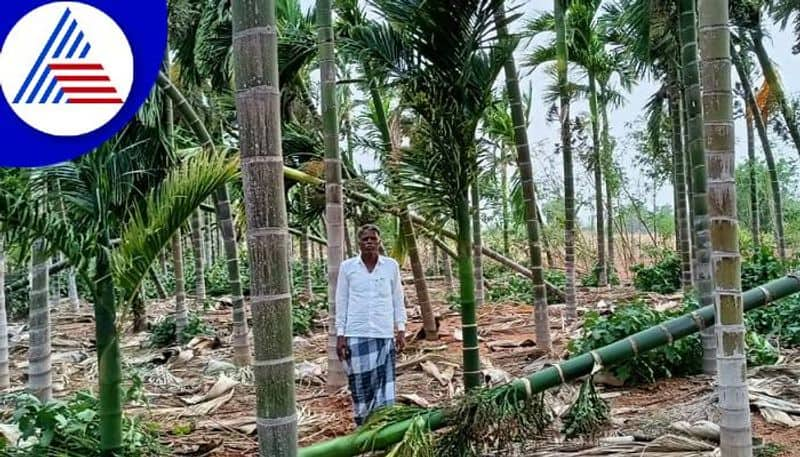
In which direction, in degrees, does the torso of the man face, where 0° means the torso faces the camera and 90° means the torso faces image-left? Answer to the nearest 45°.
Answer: approximately 0°

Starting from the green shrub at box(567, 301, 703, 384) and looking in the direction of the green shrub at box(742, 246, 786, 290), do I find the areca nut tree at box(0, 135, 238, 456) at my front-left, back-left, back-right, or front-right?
back-left

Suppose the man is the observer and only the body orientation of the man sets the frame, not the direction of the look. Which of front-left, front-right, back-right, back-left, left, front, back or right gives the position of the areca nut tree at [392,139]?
back

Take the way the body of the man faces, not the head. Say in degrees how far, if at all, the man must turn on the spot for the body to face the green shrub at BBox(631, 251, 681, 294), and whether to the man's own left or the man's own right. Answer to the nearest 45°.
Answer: approximately 135° to the man's own left
